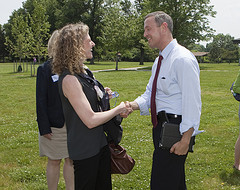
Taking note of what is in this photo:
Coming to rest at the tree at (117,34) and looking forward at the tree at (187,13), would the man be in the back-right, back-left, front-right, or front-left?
back-right

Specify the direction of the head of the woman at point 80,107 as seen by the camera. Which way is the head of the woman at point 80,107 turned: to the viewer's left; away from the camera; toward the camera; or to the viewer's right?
to the viewer's right

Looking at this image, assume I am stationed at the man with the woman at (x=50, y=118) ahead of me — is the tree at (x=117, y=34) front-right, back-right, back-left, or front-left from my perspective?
front-right

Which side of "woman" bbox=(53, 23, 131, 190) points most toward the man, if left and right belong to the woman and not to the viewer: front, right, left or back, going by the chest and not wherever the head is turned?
front

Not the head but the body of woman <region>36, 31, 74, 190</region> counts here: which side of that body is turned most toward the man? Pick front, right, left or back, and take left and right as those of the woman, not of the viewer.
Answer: front

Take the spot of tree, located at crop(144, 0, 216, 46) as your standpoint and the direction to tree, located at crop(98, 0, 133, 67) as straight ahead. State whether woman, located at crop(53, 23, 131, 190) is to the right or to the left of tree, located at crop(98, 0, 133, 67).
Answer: left

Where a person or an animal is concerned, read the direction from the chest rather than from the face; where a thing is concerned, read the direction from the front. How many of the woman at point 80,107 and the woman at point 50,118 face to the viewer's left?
0

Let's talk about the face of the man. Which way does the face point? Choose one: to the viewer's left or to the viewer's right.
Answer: to the viewer's left

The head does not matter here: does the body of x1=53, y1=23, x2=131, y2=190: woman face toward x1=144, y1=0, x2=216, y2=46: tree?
no

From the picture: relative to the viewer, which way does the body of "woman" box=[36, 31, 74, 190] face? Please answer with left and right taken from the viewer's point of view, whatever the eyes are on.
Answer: facing the viewer and to the right of the viewer

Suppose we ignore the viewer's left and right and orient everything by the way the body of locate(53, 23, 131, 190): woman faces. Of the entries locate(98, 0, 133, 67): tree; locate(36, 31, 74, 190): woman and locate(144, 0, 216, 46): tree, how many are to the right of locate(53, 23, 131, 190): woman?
0

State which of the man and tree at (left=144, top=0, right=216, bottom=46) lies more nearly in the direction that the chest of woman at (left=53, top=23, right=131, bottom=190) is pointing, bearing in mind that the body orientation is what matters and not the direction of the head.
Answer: the man

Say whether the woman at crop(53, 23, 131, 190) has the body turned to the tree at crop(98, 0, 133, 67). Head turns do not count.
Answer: no

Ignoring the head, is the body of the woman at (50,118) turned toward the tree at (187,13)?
no

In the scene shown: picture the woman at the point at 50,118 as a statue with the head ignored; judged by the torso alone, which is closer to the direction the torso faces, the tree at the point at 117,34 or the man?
the man

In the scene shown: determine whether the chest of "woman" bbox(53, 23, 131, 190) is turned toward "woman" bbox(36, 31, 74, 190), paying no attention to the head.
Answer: no

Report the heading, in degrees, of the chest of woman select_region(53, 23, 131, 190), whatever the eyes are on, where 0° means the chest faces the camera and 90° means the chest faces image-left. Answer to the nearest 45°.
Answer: approximately 270°
